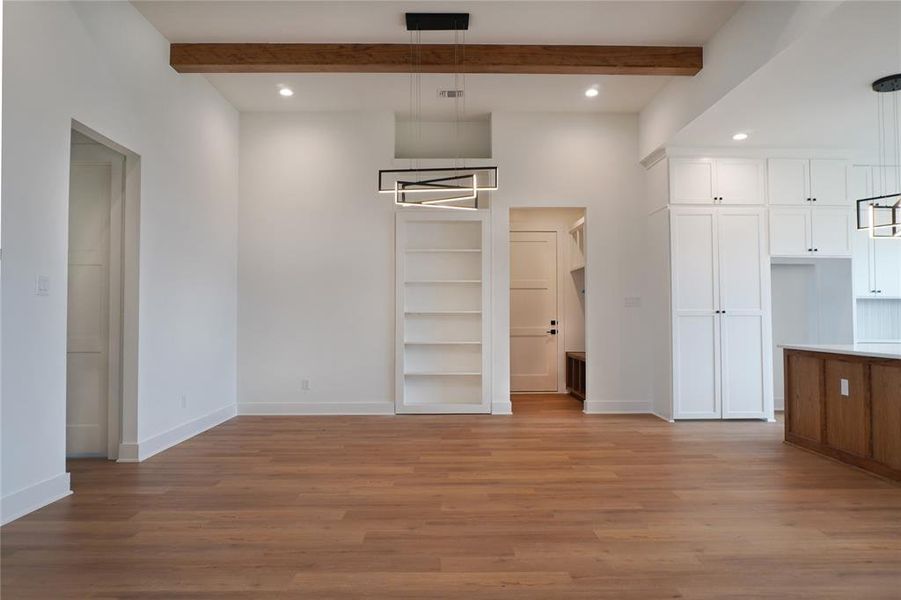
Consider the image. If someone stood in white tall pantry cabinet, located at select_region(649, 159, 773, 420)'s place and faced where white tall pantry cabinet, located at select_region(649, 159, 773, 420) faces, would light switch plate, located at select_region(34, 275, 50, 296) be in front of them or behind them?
in front

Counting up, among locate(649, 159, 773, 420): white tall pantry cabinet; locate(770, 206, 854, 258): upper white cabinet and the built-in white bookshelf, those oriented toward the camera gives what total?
3

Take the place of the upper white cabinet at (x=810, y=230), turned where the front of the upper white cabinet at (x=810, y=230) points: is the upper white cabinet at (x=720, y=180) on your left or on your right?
on your right

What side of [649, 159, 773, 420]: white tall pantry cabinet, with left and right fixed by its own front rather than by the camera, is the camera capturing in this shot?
front

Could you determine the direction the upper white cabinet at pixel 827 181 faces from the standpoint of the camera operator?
facing the viewer

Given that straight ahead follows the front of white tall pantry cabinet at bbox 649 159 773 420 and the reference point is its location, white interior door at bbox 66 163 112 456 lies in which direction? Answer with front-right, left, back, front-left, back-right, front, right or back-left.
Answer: front-right

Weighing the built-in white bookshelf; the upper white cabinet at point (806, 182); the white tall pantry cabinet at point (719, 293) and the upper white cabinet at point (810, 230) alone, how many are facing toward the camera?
4

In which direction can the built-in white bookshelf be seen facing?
toward the camera

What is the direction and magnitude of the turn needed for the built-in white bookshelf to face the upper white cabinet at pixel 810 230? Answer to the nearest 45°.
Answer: approximately 90° to its left

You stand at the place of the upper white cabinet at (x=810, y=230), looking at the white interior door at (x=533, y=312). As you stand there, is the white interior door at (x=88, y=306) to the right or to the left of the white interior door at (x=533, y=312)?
left

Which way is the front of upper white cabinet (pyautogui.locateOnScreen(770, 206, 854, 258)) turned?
toward the camera
